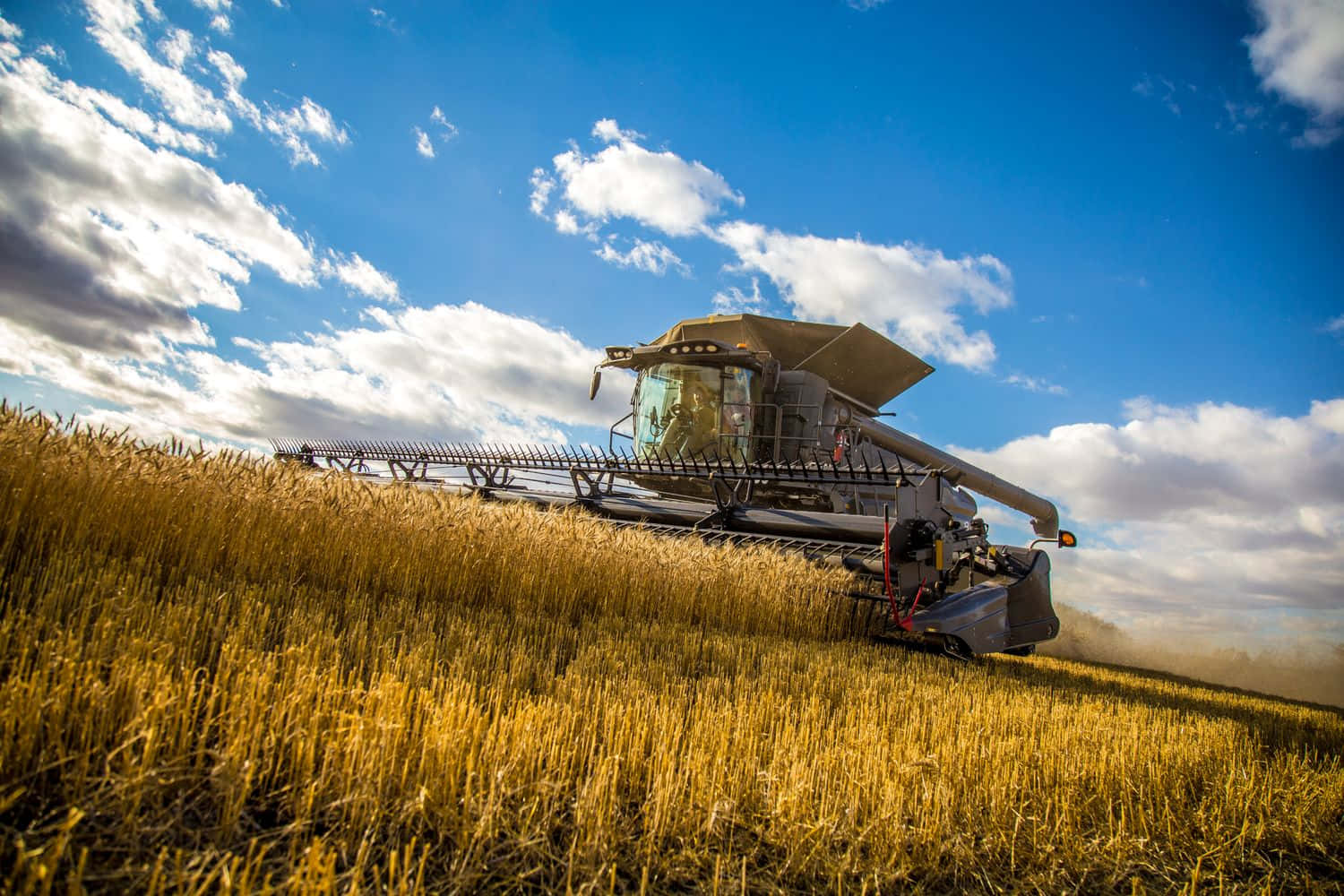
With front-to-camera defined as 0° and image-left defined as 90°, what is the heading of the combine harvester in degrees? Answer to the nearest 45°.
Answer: approximately 45°
